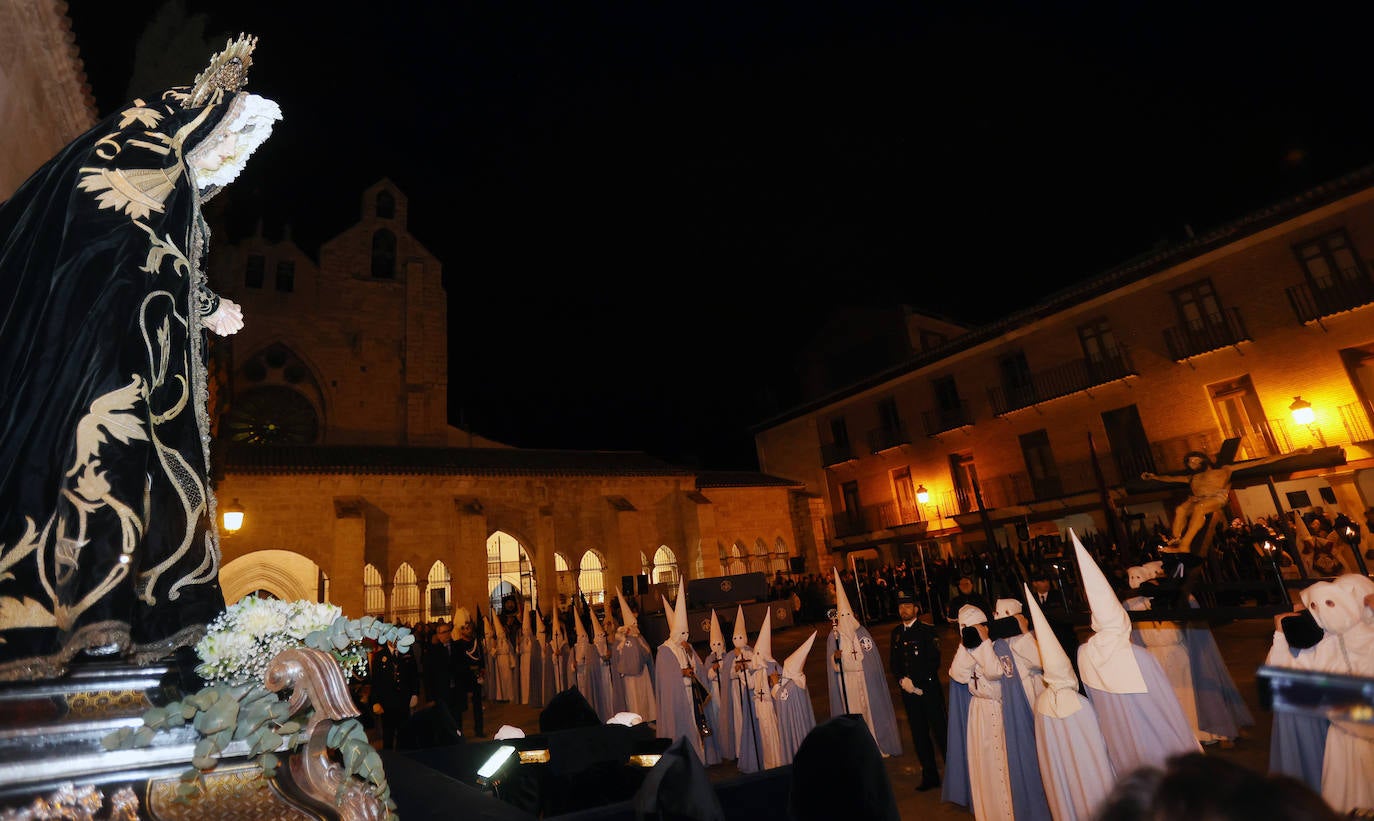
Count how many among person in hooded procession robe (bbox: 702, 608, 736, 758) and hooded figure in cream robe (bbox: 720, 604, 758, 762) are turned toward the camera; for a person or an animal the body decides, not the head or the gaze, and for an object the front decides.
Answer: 2

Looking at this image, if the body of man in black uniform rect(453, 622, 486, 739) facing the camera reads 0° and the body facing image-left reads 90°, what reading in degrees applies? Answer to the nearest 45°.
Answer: approximately 315°

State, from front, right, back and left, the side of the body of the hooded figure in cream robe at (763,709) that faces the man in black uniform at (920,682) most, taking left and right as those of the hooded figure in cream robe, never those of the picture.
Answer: left

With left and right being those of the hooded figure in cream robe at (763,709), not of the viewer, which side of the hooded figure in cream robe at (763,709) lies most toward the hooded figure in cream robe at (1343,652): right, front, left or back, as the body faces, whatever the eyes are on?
left

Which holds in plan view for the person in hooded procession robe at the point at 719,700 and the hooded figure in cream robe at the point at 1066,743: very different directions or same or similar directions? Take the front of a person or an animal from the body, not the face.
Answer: very different directions

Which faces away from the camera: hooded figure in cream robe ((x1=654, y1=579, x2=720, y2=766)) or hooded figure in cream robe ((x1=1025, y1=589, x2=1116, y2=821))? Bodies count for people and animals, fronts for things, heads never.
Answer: hooded figure in cream robe ((x1=1025, y1=589, x2=1116, y2=821))
